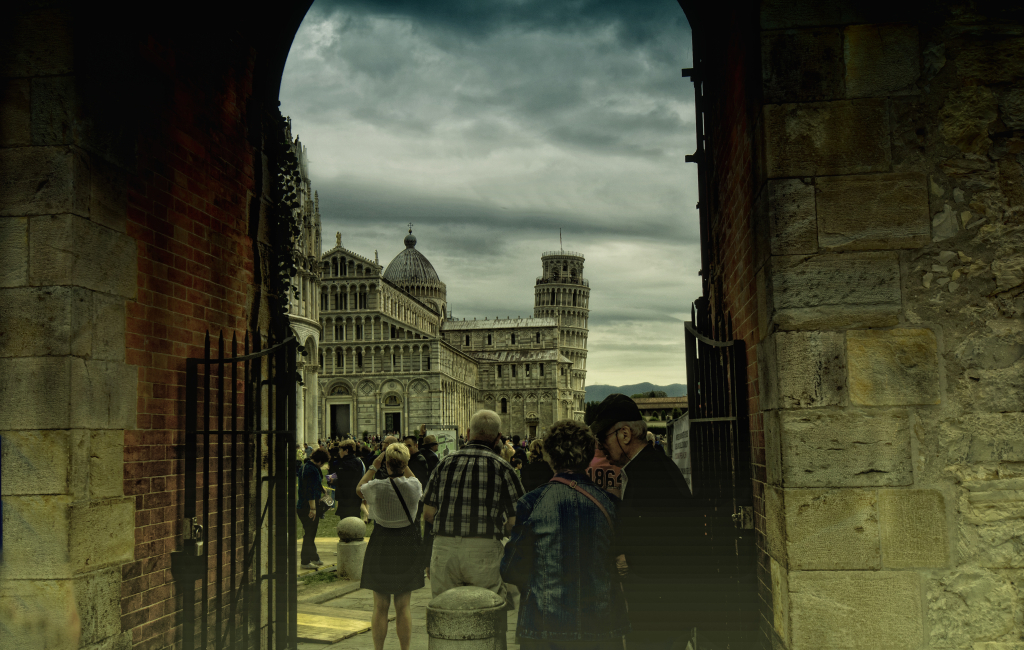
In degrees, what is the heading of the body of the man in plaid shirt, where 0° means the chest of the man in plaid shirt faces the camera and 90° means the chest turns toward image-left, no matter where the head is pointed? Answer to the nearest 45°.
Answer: approximately 180°

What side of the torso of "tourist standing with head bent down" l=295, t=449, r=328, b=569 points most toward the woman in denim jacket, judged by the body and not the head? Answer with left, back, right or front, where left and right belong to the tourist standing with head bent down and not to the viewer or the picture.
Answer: right

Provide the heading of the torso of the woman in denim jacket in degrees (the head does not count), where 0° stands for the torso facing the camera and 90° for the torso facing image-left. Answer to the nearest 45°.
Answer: approximately 180°

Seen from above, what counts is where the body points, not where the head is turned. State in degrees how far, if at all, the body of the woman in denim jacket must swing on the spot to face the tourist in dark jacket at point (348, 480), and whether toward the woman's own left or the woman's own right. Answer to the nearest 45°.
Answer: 0° — they already face them

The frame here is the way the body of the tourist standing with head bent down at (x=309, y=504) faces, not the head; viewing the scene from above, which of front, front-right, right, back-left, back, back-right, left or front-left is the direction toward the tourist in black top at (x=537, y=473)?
front-right

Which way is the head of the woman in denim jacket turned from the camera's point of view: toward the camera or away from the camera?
away from the camera

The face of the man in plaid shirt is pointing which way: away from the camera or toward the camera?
away from the camera
